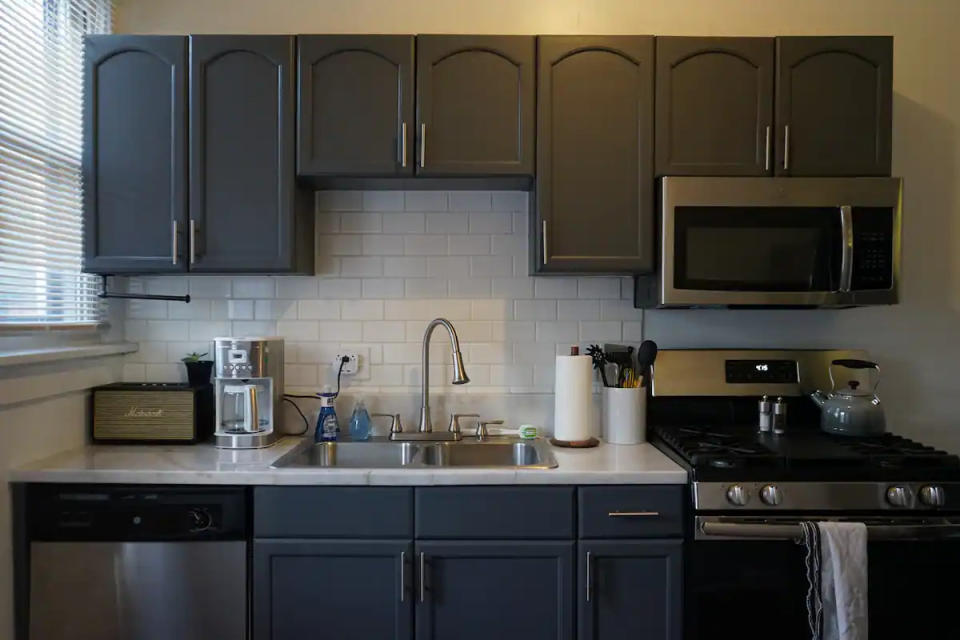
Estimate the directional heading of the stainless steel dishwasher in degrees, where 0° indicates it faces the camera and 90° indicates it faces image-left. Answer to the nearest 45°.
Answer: approximately 0°

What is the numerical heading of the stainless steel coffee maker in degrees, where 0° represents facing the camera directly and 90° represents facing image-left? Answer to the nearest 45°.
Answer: approximately 0°

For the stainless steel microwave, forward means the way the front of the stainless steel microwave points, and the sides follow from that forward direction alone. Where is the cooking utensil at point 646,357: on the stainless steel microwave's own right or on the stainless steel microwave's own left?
on the stainless steel microwave's own right

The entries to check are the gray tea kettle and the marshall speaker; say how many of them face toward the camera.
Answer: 1

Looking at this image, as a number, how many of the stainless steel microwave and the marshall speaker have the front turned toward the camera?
2

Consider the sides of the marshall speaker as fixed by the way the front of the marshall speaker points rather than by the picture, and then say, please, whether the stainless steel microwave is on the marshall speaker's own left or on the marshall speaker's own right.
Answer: on the marshall speaker's own left

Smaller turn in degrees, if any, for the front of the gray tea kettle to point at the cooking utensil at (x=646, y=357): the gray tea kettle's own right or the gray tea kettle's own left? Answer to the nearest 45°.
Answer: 0° — it already faces it

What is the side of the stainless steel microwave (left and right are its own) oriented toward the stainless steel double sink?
right

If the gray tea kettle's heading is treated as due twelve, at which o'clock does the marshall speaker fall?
The marshall speaker is roughly at 11 o'clock from the gray tea kettle.

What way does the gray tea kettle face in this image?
to the viewer's left

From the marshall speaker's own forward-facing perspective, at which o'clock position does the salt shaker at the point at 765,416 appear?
The salt shaker is roughly at 10 o'clock from the marshall speaker.
